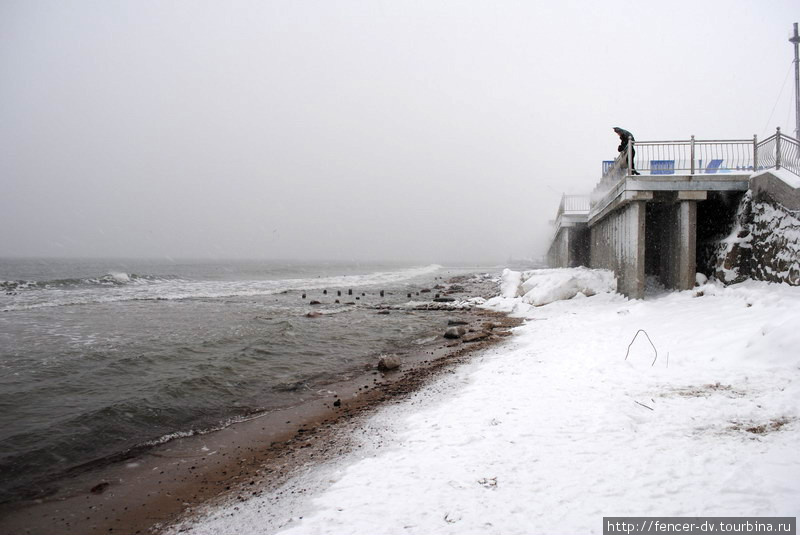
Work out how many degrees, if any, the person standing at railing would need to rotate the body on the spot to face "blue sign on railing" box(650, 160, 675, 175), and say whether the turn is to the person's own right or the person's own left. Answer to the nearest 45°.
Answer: approximately 135° to the person's own left

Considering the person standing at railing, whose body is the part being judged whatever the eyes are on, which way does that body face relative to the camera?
to the viewer's left
